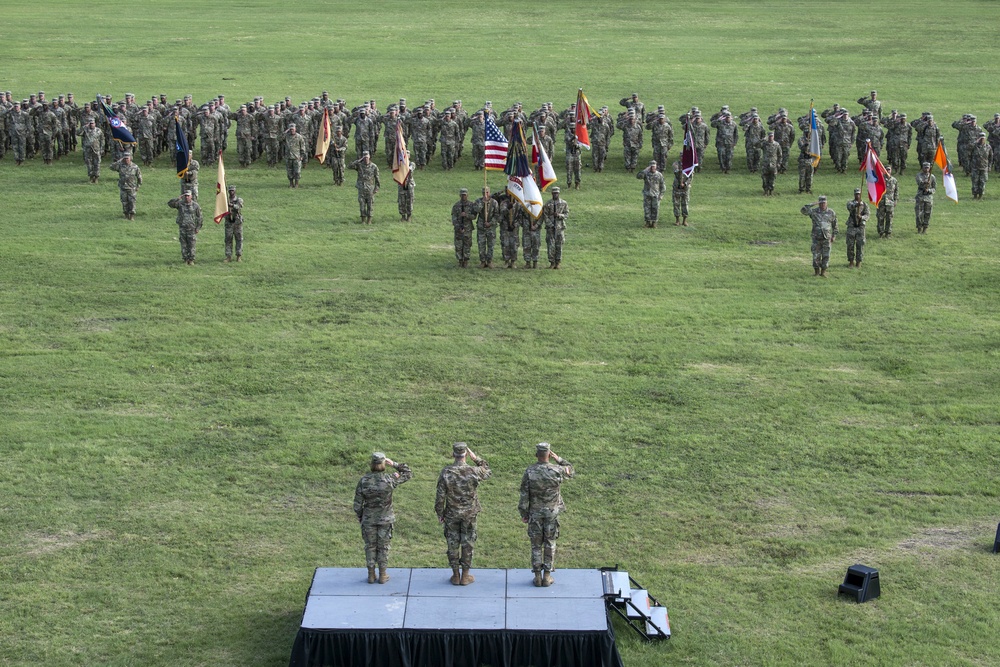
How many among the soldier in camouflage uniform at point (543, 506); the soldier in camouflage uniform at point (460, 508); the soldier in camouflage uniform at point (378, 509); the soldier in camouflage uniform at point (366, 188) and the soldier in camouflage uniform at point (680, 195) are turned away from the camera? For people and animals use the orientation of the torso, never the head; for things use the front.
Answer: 3

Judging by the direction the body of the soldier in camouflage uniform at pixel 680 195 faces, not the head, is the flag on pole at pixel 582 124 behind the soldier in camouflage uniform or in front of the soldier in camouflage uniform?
behind

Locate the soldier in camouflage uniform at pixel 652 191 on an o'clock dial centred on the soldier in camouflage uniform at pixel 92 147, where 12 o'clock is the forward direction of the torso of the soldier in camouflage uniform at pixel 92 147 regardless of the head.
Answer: the soldier in camouflage uniform at pixel 652 191 is roughly at 10 o'clock from the soldier in camouflage uniform at pixel 92 147.

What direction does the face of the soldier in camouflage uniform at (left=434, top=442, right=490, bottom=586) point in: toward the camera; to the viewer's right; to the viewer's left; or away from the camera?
away from the camera

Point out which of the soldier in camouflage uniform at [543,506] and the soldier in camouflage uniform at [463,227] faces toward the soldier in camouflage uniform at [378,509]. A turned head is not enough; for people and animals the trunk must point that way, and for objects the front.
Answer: the soldier in camouflage uniform at [463,227]

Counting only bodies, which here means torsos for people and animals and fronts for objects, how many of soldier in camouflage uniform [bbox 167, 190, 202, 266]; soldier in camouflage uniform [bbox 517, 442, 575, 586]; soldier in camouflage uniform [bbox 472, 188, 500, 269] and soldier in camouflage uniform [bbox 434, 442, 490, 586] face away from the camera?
2

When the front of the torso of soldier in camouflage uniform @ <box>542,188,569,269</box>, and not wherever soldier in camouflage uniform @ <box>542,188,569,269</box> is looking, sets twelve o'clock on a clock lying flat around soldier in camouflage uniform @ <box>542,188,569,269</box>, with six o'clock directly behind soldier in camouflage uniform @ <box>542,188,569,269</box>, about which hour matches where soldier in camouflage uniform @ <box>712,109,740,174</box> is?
soldier in camouflage uniform @ <box>712,109,740,174</box> is roughly at 7 o'clock from soldier in camouflage uniform @ <box>542,188,569,269</box>.

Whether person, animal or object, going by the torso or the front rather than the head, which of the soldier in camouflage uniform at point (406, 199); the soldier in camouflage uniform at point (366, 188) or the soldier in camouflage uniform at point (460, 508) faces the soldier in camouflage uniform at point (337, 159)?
the soldier in camouflage uniform at point (460, 508)

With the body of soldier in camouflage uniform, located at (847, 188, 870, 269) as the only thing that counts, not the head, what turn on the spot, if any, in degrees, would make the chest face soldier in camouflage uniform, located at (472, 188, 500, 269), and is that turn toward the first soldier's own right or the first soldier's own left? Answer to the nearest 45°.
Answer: approximately 90° to the first soldier's own right

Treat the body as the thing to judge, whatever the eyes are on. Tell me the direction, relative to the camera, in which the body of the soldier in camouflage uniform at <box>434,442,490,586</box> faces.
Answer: away from the camera

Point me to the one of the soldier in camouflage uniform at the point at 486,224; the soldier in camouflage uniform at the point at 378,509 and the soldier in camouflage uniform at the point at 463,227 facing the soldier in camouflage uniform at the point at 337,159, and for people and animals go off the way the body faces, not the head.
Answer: the soldier in camouflage uniform at the point at 378,509

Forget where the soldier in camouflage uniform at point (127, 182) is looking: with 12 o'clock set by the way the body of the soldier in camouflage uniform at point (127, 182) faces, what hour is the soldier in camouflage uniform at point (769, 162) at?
the soldier in camouflage uniform at point (769, 162) is roughly at 9 o'clock from the soldier in camouflage uniform at point (127, 182).

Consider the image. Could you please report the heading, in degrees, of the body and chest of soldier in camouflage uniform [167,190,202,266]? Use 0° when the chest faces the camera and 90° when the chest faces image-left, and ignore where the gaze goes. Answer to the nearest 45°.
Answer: approximately 0°
